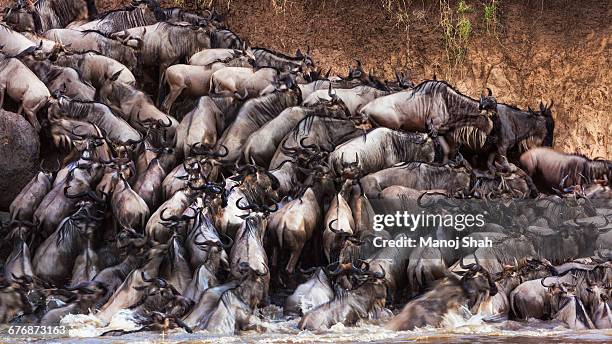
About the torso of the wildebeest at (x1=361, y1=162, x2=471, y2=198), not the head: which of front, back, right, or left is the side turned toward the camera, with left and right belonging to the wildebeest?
right

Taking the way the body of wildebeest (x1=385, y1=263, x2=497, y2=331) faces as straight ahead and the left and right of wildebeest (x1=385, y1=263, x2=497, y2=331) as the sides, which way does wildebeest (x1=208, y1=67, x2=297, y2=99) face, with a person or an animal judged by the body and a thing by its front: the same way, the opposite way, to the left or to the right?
the same way

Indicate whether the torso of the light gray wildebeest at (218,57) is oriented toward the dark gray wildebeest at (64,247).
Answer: no

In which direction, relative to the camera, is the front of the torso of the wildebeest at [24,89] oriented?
to the viewer's left

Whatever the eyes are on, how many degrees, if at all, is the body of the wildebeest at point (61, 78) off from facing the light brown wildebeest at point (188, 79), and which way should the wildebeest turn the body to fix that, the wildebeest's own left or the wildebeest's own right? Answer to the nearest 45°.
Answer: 0° — it already faces it

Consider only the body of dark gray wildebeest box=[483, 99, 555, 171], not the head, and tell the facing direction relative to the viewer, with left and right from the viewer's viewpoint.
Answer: facing to the right of the viewer

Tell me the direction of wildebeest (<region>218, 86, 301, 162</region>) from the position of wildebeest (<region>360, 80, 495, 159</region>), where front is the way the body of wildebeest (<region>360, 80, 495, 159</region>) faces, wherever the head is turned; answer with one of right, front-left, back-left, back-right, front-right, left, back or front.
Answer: back

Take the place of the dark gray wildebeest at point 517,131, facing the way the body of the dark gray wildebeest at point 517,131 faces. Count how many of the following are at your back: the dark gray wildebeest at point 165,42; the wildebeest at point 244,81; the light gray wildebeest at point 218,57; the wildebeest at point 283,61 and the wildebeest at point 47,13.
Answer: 5

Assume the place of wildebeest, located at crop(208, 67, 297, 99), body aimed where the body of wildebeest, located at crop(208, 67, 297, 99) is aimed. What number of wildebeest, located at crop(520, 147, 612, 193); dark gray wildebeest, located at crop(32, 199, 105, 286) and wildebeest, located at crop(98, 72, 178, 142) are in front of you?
1

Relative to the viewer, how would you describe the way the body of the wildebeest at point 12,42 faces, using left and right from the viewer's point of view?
facing to the right of the viewer

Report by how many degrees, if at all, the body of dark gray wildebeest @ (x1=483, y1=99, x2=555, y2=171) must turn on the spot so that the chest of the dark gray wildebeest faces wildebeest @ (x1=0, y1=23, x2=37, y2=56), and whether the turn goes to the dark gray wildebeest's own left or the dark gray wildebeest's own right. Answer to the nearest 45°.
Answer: approximately 180°
